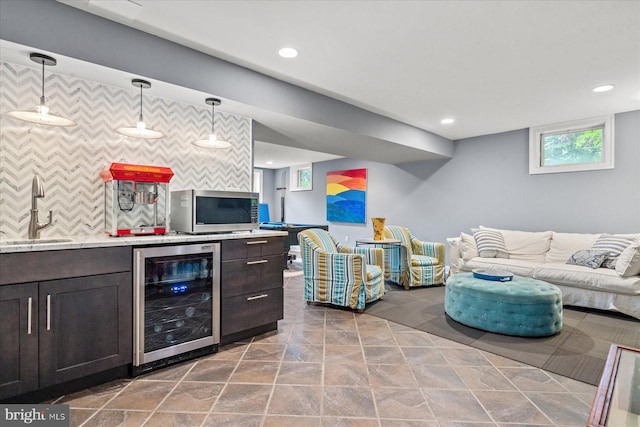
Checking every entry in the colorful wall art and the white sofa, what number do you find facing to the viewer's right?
0

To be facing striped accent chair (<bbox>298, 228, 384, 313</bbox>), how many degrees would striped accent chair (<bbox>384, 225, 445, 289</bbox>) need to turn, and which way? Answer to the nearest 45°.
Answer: approximately 90° to its right

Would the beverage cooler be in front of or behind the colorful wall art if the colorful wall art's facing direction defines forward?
in front

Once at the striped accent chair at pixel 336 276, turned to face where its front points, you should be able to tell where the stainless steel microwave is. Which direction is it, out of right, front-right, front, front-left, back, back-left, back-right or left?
right

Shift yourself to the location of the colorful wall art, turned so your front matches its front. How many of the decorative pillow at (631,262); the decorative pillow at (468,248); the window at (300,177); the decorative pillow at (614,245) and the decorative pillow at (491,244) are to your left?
4

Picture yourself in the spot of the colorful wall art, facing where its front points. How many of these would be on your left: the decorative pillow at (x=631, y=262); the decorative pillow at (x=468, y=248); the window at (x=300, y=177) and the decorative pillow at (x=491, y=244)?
3

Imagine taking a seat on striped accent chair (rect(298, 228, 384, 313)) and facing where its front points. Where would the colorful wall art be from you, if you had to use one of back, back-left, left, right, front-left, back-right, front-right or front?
back-left

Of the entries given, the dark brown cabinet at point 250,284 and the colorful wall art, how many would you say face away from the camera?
0

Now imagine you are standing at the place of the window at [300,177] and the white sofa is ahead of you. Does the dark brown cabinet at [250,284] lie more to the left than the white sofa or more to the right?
right
